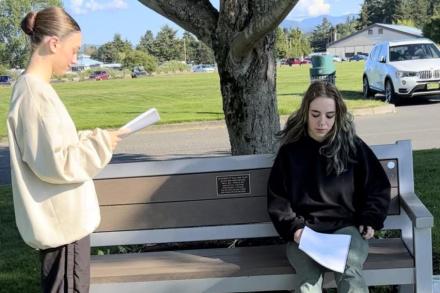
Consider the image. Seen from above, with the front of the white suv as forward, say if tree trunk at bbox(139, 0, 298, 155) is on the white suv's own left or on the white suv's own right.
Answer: on the white suv's own right

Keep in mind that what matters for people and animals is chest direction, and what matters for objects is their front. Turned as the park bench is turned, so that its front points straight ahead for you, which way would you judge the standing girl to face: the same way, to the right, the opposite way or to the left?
to the left

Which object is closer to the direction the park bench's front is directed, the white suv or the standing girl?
the standing girl

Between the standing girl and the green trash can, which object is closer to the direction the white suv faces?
the standing girl

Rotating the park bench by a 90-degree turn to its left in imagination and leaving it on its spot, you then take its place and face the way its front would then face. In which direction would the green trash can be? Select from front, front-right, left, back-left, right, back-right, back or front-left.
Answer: left

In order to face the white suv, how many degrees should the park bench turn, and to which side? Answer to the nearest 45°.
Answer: approximately 180°

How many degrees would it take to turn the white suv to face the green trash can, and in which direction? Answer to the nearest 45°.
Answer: approximately 90° to its right

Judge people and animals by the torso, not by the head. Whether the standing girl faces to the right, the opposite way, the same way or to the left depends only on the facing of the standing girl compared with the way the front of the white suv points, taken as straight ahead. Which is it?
to the left

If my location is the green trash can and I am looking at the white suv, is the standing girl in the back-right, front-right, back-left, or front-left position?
back-right

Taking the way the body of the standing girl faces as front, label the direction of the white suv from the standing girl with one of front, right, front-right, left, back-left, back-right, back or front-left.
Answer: front-left

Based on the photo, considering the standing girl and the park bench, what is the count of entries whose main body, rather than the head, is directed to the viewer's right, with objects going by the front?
1

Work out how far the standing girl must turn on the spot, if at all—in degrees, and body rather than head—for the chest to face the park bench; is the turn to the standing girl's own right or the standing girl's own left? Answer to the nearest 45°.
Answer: approximately 45° to the standing girl's own left

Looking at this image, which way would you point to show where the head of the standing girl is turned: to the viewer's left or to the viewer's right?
to the viewer's right

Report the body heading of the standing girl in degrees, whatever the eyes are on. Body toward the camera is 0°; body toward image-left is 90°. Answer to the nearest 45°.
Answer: approximately 270°

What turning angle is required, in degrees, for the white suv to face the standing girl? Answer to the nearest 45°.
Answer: approximately 45° to its right
